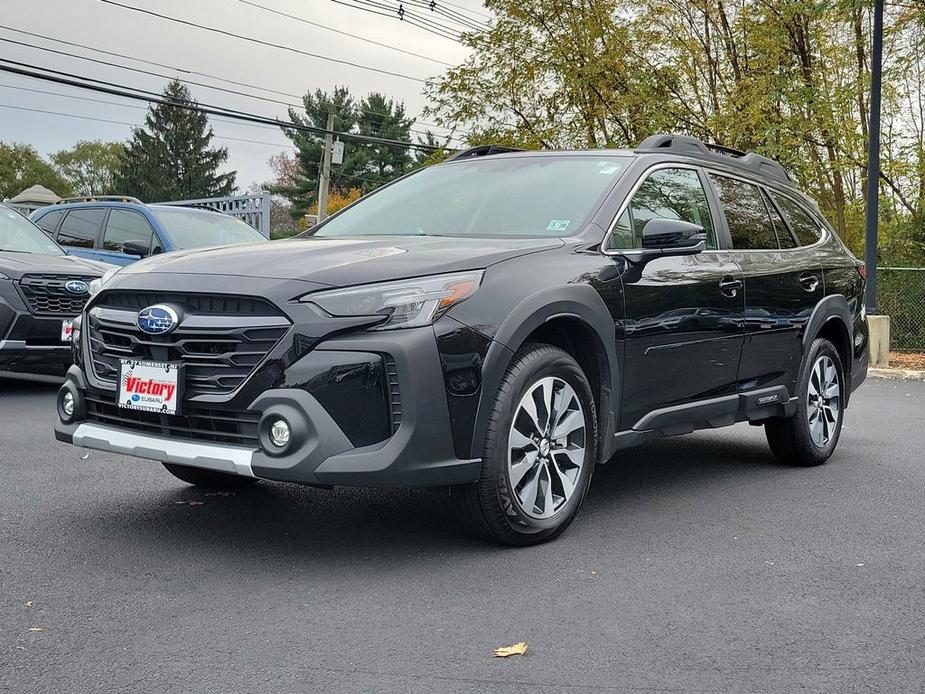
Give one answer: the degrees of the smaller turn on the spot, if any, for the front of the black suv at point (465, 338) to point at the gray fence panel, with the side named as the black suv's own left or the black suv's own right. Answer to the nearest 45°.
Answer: approximately 135° to the black suv's own right

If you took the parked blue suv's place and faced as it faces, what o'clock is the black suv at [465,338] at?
The black suv is roughly at 1 o'clock from the parked blue suv.

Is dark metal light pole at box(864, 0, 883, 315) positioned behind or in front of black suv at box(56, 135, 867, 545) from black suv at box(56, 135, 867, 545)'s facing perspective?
behind

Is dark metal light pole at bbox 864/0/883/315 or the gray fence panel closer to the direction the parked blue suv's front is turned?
the dark metal light pole

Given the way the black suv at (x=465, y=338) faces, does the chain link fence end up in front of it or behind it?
behind

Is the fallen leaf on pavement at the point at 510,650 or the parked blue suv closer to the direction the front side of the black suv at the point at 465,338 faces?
the fallen leaf on pavement

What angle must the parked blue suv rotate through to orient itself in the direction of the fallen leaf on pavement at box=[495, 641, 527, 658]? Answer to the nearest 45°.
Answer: approximately 45° to its right

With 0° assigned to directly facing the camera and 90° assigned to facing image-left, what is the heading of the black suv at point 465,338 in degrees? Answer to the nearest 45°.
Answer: approximately 45°

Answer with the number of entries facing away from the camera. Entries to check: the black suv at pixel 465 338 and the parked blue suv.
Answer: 0

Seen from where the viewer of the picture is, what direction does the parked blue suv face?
facing the viewer and to the right of the viewer

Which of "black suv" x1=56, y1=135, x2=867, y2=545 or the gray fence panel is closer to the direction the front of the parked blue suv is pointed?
the black suv
